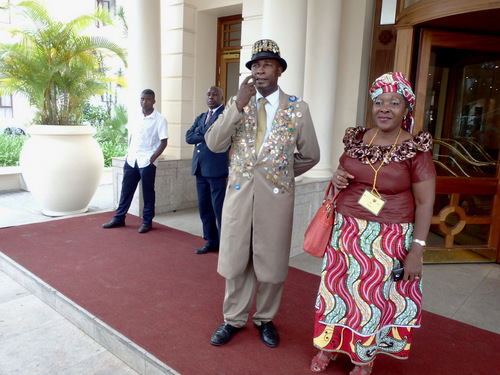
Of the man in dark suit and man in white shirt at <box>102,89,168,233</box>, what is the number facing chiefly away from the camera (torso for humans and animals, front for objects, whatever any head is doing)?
0

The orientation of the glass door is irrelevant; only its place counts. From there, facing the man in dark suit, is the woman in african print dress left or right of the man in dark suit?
left

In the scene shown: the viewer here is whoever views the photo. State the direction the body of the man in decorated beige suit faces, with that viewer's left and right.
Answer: facing the viewer

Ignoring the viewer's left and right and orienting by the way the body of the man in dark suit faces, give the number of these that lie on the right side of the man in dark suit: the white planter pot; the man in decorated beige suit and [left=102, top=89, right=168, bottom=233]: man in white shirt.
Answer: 2

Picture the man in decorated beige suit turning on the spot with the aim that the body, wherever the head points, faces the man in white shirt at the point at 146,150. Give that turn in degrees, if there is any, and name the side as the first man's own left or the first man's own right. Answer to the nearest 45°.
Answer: approximately 135° to the first man's own right

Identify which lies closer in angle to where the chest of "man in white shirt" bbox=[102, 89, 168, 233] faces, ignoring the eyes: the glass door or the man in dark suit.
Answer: the man in dark suit

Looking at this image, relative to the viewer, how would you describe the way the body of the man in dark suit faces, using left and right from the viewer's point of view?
facing the viewer and to the left of the viewer

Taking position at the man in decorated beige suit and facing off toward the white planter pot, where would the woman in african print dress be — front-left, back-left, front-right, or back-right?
back-right

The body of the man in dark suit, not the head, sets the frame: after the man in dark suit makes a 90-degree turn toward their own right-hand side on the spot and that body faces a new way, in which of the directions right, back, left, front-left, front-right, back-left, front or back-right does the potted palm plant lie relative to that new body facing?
front

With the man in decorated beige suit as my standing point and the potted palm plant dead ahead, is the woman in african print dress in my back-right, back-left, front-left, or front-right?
back-right

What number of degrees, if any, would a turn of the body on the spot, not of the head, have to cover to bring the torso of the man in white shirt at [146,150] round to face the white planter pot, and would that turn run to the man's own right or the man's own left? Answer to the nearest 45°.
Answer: approximately 90° to the man's own right

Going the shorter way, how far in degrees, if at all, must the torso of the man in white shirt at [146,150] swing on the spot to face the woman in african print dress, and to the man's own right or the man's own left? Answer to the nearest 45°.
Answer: approximately 45° to the man's own left

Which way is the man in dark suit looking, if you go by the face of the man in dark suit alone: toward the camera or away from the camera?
toward the camera

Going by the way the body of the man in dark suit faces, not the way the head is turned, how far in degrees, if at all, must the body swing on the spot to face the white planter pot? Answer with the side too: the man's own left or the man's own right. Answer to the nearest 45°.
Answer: approximately 90° to the man's own right

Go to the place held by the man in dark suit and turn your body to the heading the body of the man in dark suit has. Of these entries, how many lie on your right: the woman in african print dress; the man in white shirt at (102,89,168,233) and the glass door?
1

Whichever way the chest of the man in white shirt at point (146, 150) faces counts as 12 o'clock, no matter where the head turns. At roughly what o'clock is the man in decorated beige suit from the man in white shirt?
The man in decorated beige suit is roughly at 10 o'clock from the man in white shirt.

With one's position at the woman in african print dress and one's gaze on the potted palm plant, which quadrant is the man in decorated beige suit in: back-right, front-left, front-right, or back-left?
front-left

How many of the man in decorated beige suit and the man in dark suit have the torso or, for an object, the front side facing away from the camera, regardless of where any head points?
0
